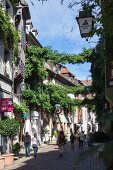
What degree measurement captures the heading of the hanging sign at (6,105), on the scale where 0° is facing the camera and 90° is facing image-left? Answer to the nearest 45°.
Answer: approximately 0°
